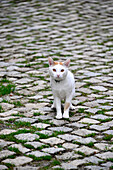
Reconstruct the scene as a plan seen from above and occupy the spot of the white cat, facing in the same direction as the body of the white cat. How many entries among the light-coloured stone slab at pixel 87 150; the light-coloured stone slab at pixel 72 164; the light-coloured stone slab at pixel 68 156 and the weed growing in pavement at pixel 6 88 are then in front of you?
3

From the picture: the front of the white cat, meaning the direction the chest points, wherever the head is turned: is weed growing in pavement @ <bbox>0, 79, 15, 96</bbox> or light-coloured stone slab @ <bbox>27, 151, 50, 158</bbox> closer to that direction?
the light-coloured stone slab

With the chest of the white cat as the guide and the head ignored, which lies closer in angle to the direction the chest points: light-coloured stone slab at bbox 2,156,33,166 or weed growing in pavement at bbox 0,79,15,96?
the light-coloured stone slab

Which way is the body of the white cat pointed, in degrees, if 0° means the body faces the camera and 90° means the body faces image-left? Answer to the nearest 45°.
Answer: approximately 0°

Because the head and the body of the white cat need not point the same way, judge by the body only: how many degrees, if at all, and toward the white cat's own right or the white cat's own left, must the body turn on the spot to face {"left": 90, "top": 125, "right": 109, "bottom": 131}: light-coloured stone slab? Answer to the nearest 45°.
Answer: approximately 45° to the white cat's own left

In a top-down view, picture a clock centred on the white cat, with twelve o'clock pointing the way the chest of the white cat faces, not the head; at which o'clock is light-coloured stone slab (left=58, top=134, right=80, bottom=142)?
The light-coloured stone slab is roughly at 12 o'clock from the white cat.

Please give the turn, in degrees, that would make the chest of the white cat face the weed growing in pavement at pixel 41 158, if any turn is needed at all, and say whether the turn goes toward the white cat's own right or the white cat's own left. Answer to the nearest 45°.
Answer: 0° — it already faces it

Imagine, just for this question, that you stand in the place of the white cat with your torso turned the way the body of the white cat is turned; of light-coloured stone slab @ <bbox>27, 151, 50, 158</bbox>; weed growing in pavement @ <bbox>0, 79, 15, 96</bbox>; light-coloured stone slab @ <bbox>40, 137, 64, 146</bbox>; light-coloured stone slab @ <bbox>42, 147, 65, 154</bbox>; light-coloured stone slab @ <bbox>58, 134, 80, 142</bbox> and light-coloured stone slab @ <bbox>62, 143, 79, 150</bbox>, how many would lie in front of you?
5
